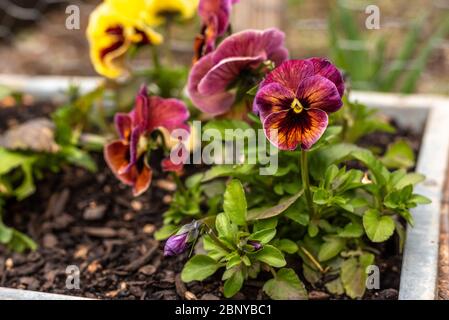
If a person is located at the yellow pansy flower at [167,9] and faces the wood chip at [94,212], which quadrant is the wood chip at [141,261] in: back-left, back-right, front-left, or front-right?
front-left

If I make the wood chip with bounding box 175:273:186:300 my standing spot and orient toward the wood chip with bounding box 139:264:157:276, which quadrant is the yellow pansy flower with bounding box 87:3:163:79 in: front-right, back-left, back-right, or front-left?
front-right
